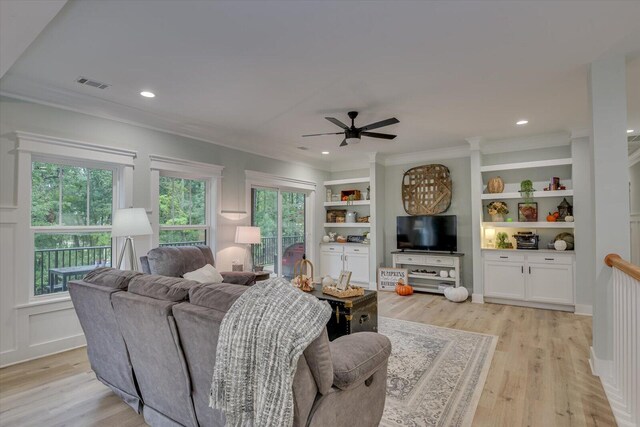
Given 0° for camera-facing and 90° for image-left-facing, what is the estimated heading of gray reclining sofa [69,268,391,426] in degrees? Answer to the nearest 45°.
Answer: approximately 225°

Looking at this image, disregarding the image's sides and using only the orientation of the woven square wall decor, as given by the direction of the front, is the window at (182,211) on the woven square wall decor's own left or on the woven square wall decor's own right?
on the woven square wall decor's own right

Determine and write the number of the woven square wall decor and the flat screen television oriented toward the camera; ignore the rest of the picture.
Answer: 2

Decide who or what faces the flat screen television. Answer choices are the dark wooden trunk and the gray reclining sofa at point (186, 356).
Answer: the gray reclining sofa

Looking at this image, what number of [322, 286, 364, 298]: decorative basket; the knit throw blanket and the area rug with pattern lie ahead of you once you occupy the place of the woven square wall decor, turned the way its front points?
3

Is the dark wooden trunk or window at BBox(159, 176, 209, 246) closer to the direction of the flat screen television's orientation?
the dark wooden trunk

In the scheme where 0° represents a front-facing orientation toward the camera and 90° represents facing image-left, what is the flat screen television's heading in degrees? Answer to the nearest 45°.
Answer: approximately 0°

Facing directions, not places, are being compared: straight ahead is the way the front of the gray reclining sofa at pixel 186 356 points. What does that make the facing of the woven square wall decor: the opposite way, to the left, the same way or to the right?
the opposite way

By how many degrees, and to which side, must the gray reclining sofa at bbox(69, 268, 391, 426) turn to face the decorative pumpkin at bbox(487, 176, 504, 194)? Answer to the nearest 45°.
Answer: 0° — it already faces it

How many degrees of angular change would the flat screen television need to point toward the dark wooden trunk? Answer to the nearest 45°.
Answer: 0° — it already faces it

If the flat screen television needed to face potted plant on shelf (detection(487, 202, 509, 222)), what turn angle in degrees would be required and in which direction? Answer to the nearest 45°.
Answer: approximately 90° to its left

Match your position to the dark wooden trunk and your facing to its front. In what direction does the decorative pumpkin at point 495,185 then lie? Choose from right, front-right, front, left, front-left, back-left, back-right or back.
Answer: back

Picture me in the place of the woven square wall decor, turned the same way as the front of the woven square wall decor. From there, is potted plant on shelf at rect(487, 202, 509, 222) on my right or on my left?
on my left
